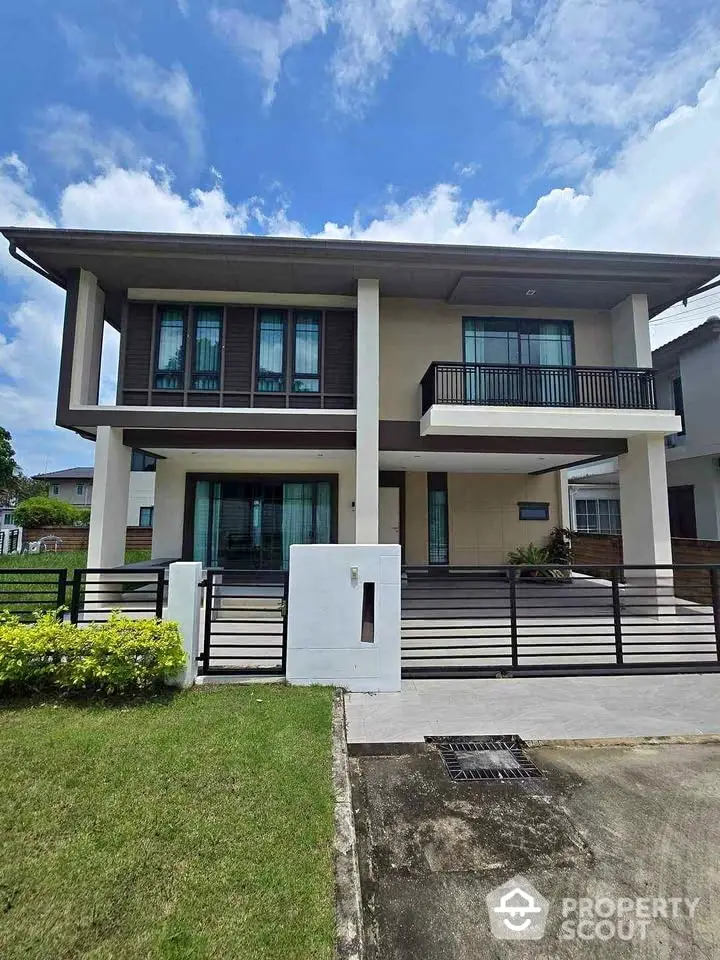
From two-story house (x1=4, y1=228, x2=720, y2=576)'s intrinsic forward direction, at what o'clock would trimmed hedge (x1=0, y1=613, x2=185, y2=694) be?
The trimmed hedge is roughly at 1 o'clock from the two-story house.

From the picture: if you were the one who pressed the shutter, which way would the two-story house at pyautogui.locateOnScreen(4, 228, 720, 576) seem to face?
facing the viewer

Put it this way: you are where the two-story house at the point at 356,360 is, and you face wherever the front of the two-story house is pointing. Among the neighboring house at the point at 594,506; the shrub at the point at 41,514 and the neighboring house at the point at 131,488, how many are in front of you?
0

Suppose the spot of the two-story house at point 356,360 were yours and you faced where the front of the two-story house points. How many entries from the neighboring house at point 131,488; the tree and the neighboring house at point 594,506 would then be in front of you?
0

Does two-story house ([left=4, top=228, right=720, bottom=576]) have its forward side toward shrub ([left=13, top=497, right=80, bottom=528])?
no

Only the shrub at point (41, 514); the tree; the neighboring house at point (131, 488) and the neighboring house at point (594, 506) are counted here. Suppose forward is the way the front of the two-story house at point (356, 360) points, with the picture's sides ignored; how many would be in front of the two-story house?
0

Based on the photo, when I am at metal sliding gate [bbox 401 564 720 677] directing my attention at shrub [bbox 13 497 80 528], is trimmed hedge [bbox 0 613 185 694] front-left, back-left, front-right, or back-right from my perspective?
front-left

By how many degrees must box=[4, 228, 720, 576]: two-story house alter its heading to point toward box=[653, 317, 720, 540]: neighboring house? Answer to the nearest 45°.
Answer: approximately 90° to its left

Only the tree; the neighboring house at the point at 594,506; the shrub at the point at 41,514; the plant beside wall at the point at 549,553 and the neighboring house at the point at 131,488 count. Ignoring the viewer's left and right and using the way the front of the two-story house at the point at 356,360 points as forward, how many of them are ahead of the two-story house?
0

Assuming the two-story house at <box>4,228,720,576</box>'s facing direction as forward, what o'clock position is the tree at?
The tree is roughly at 4 o'clock from the two-story house.

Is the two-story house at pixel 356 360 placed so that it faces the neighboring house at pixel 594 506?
no
